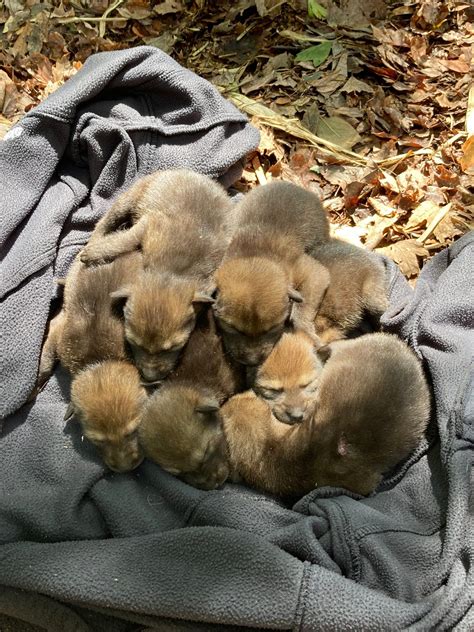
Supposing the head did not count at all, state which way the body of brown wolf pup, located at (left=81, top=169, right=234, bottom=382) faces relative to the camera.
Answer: toward the camera

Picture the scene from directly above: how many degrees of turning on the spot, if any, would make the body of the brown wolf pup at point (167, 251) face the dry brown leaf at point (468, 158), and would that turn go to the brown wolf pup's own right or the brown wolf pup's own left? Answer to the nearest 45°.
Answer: approximately 135° to the brown wolf pup's own left

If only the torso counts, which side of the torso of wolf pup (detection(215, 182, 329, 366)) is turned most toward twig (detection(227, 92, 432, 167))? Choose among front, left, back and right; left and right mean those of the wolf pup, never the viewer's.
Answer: back

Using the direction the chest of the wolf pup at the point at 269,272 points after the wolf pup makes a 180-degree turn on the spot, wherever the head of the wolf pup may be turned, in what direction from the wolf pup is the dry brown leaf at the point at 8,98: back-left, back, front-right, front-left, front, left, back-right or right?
front-left

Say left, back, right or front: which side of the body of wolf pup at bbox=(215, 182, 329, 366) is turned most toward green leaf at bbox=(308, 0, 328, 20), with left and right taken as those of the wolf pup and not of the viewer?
back

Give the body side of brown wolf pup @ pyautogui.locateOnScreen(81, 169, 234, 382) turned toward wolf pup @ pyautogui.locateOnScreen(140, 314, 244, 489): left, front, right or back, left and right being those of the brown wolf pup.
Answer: front

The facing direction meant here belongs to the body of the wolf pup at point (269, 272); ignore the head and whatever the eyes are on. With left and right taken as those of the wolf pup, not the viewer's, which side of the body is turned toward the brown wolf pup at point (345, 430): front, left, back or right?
front

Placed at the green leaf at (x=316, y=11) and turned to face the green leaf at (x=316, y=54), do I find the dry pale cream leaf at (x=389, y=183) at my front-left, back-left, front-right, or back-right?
front-left

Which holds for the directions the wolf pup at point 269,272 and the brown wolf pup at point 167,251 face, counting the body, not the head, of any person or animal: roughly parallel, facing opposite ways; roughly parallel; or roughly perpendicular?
roughly parallel

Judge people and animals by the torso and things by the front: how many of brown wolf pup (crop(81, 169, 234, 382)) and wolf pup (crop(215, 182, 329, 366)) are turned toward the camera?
2

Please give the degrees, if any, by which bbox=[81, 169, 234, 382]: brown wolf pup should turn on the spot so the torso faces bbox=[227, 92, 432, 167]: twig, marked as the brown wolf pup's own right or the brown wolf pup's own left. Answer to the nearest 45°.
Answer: approximately 135° to the brown wolf pup's own left
